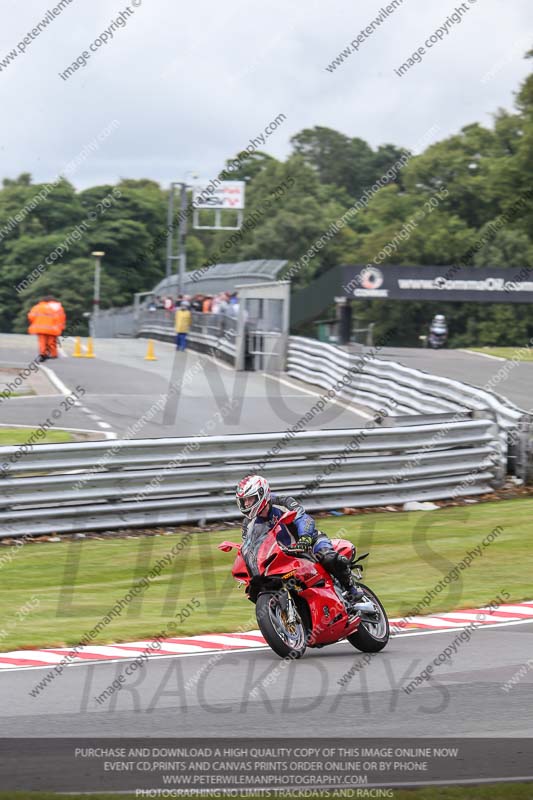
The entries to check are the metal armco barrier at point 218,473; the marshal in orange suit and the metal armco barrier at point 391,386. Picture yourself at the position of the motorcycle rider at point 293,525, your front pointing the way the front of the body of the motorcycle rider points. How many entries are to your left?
0

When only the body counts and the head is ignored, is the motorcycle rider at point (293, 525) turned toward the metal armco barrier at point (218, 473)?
no

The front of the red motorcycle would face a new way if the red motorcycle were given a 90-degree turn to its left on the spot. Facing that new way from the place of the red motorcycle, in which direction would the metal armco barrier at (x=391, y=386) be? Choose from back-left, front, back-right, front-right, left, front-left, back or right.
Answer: back-left

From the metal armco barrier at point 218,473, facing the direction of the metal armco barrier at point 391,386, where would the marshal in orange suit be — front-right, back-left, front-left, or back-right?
front-left

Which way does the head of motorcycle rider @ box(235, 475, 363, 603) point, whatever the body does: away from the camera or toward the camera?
toward the camera

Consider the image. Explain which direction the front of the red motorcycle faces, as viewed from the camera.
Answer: facing the viewer and to the left of the viewer

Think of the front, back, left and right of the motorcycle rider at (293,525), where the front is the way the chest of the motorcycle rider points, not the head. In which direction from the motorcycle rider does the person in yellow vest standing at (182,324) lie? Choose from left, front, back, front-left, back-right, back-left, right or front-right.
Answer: back-right

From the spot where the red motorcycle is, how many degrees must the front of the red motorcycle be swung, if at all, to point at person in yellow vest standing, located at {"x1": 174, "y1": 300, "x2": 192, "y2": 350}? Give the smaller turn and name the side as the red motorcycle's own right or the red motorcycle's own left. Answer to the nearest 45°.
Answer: approximately 135° to the red motorcycle's own right

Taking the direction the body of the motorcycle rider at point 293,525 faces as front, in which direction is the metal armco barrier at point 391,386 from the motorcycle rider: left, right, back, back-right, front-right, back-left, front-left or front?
back-right
